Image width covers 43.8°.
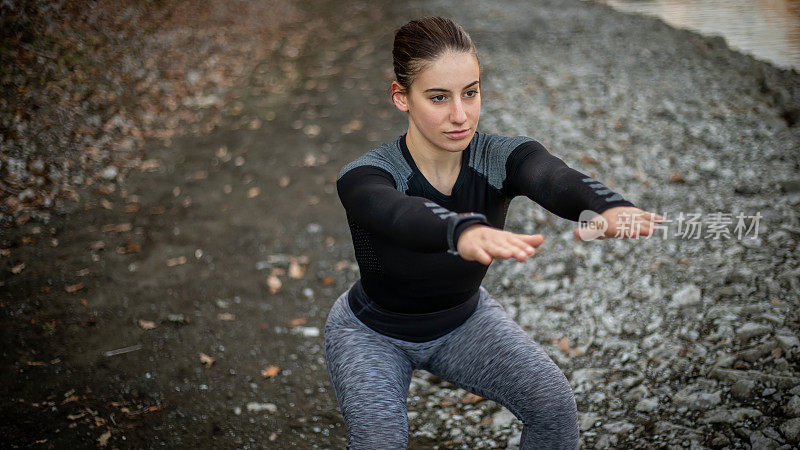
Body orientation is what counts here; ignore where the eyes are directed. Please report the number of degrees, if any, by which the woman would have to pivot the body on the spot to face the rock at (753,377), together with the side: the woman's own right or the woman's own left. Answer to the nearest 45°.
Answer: approximately 90° to the woman's own left

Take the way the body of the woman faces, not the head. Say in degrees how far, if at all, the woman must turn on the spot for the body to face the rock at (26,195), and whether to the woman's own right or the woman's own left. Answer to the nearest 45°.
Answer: approximately 180°

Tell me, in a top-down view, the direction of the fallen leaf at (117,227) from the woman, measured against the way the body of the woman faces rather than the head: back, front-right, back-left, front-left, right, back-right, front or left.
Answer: back

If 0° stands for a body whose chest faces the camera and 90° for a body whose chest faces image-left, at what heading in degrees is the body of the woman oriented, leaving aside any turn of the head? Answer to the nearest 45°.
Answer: approximately 315°

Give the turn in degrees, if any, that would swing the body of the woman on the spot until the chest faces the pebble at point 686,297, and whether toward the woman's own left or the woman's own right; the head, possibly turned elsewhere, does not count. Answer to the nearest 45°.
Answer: approximately 90° to the woman's own left

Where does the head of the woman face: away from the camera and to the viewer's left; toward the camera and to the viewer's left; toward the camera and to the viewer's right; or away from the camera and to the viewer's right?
toward the camera and to the viewer's right

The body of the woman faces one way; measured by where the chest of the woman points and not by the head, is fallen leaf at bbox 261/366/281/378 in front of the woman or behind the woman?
behind

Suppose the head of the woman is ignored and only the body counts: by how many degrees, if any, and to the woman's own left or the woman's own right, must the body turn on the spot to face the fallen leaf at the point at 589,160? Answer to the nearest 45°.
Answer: approximately 135° to the woman's own left

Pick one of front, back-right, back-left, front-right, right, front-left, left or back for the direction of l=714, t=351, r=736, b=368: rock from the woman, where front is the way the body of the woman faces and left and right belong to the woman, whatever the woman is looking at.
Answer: left

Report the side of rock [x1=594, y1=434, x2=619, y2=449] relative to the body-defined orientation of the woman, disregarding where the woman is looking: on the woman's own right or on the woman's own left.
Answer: on the woman's own left

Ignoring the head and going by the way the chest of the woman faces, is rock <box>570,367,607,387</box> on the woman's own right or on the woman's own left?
on the woman's own left

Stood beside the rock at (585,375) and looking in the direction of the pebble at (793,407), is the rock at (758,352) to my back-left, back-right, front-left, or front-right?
front-left
